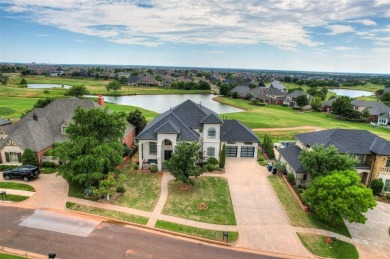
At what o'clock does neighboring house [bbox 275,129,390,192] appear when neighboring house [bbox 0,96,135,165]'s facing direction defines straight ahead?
neighboring house [bbox 275,129,390,192] is roughly at 10 o'clock from neighboring house [bbox 0,96,135,165].

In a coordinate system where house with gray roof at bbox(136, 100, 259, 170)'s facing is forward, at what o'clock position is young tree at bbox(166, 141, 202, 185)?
The young tree is roughly at 12 o'clock from the house with gray roof.

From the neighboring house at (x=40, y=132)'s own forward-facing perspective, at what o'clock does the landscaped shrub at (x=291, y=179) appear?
The landscaped shrub is roughly at 10 o'clock from the neighboring house.

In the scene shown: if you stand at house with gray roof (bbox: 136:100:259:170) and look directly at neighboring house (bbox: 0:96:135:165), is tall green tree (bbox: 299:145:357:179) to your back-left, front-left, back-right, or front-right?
back-left

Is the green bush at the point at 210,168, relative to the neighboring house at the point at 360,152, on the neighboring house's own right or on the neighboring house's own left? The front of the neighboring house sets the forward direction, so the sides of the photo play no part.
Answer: on the neighboring house's own right

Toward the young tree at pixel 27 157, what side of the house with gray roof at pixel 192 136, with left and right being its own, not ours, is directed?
right

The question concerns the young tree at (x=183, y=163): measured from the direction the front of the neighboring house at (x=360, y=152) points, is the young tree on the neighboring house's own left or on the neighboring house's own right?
on the neighboring house's own right

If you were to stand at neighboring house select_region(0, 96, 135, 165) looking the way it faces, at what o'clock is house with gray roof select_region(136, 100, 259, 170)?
The house with gray roof is roughly at 10 o'clock from the neighboring house.

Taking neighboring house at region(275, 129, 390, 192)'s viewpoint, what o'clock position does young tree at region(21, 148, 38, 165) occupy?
The young tree is roughly at 2 o'clock from the neighboring house.
